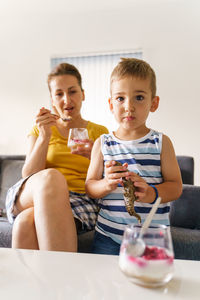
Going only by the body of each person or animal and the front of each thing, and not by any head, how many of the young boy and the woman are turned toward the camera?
2

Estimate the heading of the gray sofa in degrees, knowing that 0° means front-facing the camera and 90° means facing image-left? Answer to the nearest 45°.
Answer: approximately 0°
